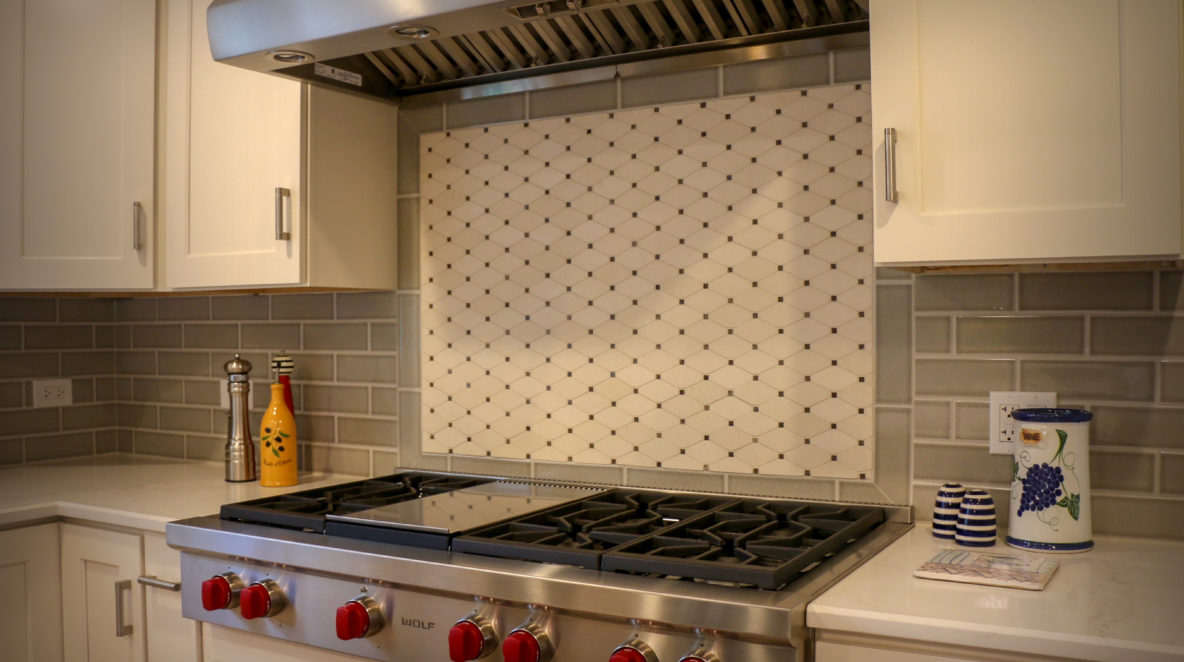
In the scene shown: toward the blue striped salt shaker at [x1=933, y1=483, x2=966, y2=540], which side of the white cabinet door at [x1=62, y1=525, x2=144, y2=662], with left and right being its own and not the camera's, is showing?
left

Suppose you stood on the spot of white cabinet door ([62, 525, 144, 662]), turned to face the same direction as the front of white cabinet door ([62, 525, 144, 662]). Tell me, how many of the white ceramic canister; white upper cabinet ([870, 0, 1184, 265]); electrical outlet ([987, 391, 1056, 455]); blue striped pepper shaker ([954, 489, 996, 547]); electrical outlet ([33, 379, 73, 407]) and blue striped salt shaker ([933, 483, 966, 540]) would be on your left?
5

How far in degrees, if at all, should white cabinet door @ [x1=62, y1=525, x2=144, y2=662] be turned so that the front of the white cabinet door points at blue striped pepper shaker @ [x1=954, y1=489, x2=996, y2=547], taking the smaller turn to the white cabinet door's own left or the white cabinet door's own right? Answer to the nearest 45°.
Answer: approximately 90° to the white cabinet door's own left

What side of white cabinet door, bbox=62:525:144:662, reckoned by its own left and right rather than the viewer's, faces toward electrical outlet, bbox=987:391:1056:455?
left

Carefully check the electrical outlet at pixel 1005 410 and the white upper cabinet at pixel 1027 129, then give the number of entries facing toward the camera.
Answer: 2

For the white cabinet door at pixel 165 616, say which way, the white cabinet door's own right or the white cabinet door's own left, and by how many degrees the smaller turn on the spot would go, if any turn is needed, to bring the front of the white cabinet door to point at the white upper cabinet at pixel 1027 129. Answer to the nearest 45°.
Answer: approximately 90° to the white cabinet door's own left

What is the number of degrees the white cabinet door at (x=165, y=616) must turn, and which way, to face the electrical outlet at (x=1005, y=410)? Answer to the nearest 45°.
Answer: approximately 90° to its left

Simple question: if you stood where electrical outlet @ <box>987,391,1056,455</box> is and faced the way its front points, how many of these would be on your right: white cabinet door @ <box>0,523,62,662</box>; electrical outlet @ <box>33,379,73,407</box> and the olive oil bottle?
3
